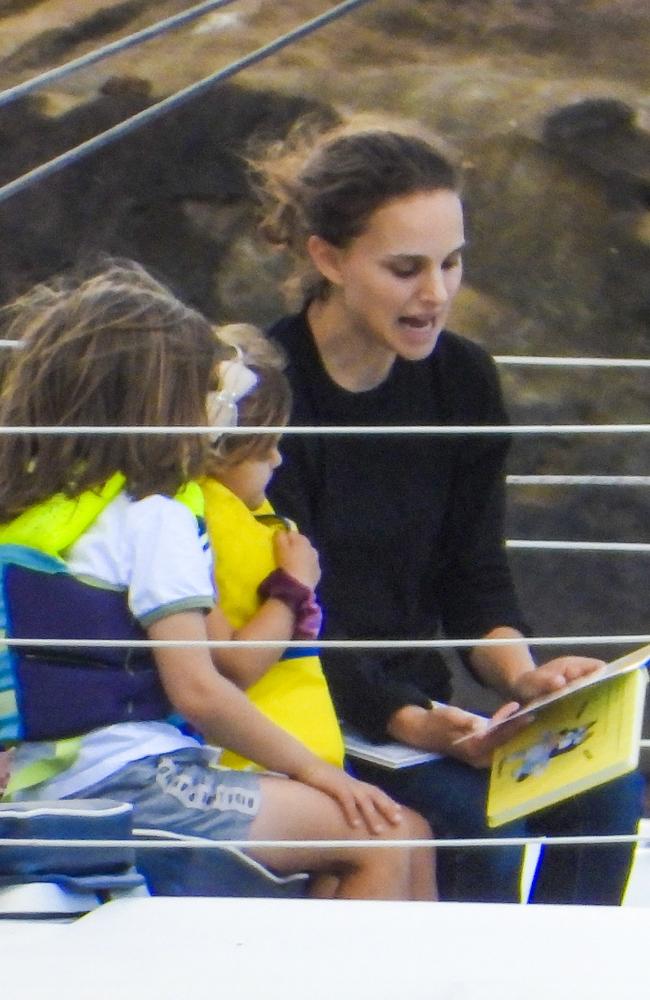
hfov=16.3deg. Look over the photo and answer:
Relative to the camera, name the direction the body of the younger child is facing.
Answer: to the viewer's right

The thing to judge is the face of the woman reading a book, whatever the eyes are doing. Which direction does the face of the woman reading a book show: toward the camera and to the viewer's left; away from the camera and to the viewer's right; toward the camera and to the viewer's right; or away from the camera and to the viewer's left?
toward the camera and to the viewer's right

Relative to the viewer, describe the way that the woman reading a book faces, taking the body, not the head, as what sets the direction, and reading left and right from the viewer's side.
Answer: facing the viewer and to the right of the viewer
